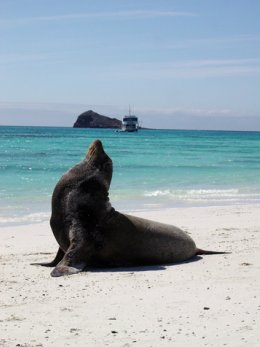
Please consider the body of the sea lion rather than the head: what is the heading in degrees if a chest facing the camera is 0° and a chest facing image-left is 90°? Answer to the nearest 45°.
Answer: approximately 90°
